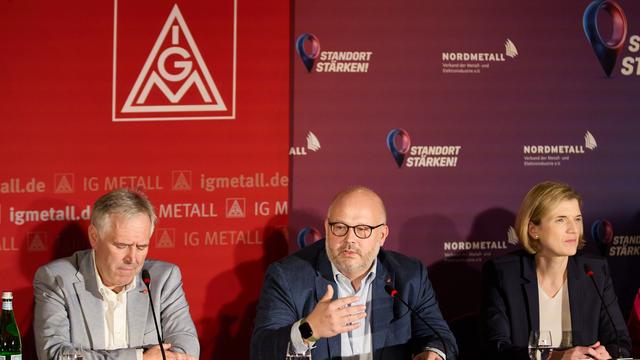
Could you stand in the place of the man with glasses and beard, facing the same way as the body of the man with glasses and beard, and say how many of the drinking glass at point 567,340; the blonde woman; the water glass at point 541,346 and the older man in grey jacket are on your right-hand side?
1

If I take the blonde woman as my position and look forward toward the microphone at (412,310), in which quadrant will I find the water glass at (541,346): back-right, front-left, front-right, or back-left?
front-left

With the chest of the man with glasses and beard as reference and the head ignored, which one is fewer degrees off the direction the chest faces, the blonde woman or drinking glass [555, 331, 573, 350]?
the drinking glass

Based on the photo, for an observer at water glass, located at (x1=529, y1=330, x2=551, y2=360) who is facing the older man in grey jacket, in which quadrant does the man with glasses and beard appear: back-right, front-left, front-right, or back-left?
front-right

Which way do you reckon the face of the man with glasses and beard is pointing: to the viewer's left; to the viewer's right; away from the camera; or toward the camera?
toward the camera

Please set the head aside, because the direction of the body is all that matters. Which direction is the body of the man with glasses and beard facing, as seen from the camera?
toward the camera

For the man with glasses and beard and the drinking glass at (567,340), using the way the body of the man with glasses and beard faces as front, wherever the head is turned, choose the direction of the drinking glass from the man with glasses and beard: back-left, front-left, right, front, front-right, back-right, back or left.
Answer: left

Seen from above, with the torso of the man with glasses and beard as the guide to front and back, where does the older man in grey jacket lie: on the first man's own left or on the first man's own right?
on the first man's own right

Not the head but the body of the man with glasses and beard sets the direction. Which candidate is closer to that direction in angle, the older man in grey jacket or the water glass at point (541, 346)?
the water glass

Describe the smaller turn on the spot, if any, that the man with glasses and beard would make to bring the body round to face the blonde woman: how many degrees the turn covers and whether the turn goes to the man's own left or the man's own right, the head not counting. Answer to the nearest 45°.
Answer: approximately 135° to the man's own left

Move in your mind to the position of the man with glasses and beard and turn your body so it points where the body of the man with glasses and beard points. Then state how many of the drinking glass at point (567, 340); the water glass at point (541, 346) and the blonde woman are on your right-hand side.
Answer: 0

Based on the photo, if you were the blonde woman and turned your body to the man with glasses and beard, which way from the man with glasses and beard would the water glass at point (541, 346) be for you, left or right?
left

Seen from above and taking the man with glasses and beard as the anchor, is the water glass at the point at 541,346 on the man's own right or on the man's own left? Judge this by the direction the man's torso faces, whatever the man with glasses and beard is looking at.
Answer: on the man's own left
